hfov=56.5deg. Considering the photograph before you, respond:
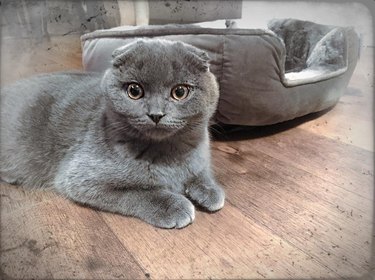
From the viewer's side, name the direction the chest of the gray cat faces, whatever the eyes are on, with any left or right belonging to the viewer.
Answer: facing the viewer and to the right of the viewer

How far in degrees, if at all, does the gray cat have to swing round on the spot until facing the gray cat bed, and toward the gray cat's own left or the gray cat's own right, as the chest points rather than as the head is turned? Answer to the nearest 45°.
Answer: approximately 90° to the gray cat's own left
